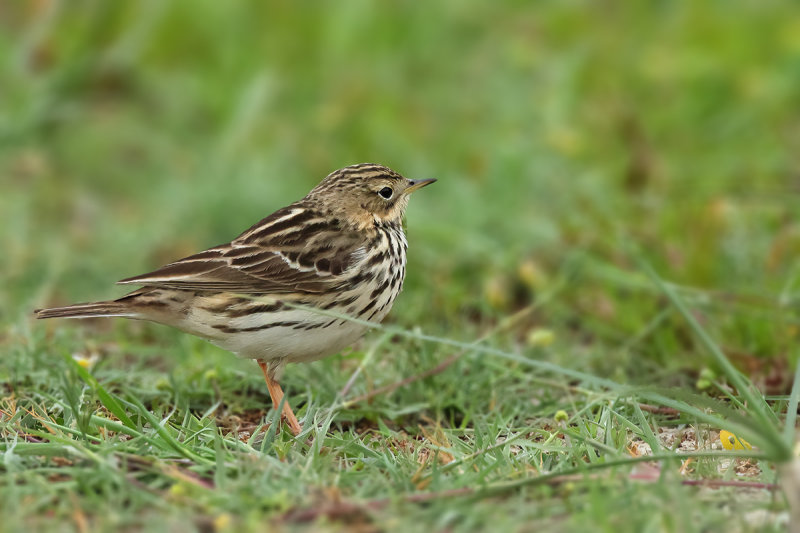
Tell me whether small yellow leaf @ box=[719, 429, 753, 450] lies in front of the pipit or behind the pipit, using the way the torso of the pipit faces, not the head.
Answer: in front

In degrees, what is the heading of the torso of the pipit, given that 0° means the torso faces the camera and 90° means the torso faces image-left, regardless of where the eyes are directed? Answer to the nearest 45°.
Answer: approximately 270°
